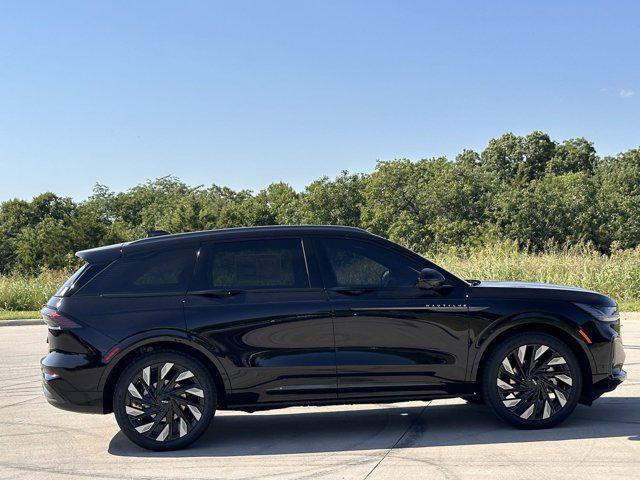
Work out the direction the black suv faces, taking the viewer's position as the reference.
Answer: facing to the right of the viewer
